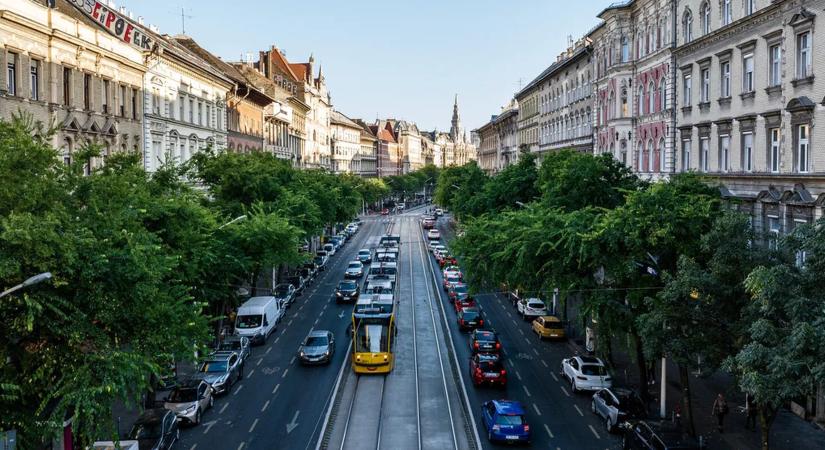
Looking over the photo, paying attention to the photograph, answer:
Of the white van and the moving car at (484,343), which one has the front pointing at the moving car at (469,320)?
the moving car at (484,343)

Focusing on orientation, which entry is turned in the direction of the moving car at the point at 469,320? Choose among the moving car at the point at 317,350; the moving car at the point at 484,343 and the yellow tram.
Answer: the moving car at the point at 484,343

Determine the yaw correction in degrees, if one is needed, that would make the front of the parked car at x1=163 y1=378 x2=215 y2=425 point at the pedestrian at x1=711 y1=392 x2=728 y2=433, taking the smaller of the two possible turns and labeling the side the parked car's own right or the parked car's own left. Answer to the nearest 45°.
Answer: approximately 135° to the parked car's own left

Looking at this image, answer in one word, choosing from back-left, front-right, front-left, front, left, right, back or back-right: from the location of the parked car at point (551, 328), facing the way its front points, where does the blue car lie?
back-left

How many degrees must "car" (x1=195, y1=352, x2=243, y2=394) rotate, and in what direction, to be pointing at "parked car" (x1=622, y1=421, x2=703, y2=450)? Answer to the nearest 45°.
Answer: approximately 90° to its left

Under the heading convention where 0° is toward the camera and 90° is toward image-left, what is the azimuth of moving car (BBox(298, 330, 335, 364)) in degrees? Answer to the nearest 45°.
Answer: approximately 0°

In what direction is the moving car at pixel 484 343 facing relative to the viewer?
away from the camera

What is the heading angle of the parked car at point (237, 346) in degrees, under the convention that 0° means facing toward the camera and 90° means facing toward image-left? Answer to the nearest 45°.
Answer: approximately 45°

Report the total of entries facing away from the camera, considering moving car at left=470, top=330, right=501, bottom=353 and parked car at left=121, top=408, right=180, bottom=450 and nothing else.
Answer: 1

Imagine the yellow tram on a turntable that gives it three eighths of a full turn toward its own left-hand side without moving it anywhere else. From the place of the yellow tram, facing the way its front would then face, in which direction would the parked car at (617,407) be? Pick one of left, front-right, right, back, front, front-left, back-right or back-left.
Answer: right

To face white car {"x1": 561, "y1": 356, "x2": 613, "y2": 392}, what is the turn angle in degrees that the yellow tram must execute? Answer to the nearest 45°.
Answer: approximately 90° to its left

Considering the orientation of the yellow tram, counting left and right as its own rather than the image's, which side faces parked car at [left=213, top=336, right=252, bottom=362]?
right

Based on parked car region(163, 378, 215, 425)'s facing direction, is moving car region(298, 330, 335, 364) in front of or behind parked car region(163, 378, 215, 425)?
behind

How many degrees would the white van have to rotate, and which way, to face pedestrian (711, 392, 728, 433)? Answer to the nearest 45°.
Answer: approximately 90° to its left

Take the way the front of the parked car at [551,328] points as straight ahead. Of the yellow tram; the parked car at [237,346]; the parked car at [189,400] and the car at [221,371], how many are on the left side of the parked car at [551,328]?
4

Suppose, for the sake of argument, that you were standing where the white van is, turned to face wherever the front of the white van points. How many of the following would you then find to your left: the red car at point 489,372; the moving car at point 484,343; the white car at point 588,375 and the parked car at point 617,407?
4

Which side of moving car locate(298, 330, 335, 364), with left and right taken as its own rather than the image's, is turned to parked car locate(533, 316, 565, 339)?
left

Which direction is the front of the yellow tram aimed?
toward the camera
